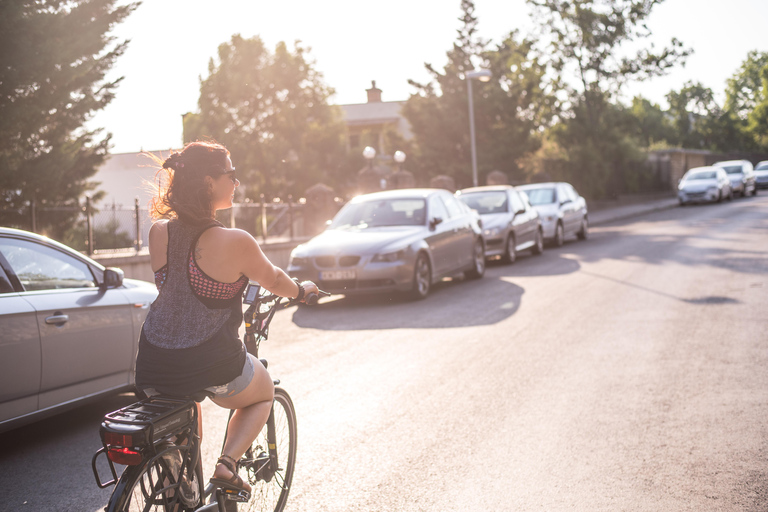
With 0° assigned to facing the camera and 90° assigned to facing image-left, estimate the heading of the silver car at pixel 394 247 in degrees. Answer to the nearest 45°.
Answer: approximately 45°

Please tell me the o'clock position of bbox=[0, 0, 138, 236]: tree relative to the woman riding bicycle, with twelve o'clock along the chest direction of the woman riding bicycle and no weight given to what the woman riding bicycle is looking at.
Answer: The tree is roughly at 10 o'clock from the woman riding bicycle.

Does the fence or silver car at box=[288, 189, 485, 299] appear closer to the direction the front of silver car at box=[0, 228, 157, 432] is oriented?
the silver car

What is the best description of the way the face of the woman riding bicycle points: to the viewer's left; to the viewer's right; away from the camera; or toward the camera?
to the viewer's right

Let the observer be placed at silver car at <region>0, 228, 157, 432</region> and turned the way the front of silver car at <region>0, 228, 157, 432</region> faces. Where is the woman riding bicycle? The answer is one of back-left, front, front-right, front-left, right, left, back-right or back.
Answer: back-right

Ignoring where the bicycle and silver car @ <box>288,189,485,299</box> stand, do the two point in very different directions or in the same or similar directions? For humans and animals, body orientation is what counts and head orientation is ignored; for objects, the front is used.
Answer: very different directions
